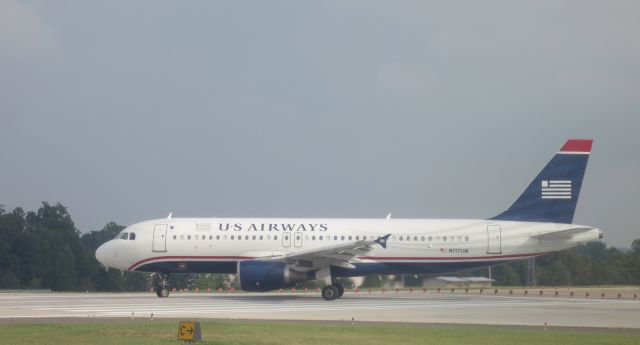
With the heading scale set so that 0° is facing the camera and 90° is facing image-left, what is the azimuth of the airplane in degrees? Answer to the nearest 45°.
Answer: approximately 90°

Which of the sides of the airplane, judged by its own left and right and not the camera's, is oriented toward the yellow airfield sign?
left
